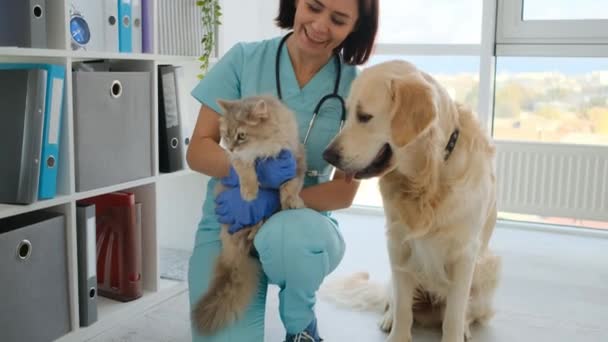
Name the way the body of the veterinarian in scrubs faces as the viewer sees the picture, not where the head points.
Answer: toward the camera

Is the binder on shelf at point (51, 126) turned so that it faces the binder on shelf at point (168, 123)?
no

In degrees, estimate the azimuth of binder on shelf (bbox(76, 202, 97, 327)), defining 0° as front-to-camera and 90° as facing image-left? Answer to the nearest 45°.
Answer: approximately 315°

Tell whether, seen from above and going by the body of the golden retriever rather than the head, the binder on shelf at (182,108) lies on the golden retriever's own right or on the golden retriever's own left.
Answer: on the golden retriever's own right

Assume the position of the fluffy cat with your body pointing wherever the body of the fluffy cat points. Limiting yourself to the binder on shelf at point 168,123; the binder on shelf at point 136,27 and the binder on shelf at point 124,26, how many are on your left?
0

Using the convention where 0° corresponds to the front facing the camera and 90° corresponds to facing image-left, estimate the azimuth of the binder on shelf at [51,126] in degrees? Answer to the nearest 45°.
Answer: approximately 315°

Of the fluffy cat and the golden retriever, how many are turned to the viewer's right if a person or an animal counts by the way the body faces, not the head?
0

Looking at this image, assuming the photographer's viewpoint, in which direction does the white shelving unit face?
facing the viewer and to the right of the viewer

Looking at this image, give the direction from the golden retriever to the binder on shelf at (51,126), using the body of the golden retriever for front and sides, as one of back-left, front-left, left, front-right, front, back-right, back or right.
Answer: front-right
